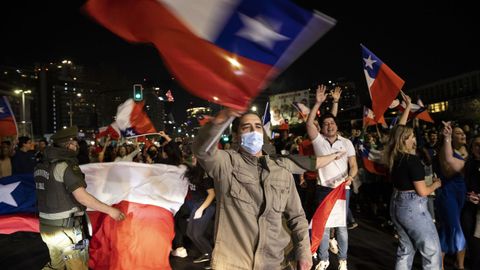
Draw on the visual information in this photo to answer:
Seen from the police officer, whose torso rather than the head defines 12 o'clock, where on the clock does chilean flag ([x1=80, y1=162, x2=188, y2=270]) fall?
The chilean flag is roughly at 12 o'clock from the police officer.

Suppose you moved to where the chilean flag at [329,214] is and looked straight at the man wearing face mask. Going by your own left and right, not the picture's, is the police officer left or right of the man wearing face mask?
right

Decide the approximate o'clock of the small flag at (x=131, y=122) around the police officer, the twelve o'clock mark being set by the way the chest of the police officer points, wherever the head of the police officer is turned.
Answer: The small flag is roughly at 11 o'clock from the police officer.

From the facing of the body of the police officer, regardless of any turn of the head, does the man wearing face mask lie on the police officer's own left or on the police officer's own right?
on the police officer's own right

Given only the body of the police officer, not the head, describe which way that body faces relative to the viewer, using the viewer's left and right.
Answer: facing away from the viewer and to the right of the viewer

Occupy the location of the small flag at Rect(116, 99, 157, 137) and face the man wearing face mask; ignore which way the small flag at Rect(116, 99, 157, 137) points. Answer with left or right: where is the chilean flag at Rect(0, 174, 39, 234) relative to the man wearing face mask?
right

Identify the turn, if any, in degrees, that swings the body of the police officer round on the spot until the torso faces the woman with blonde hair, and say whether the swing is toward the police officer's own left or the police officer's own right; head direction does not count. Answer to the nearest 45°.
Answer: approximately 45° to the police officer's own right

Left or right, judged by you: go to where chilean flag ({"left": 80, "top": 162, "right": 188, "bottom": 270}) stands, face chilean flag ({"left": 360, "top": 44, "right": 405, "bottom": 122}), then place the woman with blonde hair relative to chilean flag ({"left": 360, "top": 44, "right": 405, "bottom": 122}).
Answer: right
